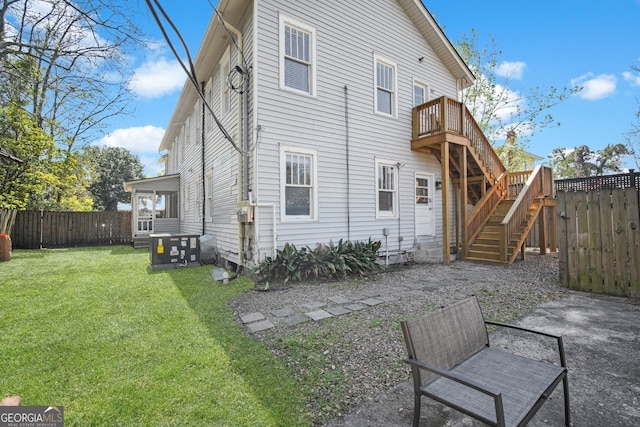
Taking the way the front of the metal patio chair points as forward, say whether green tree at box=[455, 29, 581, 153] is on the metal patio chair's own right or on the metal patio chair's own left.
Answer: on the metal patio chair's own left

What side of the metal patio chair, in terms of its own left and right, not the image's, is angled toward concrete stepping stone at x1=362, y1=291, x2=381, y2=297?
back

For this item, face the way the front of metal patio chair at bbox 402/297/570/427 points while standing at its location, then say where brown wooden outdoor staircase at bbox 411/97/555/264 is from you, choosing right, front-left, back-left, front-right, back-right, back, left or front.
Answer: back-left

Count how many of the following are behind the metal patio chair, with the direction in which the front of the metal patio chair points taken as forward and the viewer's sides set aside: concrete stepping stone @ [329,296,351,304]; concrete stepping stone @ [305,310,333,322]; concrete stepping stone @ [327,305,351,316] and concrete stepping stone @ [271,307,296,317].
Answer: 4

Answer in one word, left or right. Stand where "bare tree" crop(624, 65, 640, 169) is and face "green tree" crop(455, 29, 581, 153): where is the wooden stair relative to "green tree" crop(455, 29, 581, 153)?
left

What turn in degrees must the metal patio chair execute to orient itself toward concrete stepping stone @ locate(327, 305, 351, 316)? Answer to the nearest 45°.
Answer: approximately 180°

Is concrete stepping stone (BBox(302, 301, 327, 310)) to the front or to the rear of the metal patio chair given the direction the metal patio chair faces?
to the rear

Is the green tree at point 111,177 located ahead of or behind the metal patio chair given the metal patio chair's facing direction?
behind

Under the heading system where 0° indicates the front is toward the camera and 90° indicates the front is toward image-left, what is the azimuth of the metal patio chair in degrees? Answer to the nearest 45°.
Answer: approximately 315°

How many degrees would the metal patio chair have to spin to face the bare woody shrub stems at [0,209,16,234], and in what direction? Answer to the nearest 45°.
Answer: approximately 135° to its right

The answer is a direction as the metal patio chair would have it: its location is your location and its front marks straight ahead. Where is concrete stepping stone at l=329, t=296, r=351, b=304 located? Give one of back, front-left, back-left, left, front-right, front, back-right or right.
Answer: back

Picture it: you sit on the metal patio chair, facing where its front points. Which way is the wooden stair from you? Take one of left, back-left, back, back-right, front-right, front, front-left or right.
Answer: back-left

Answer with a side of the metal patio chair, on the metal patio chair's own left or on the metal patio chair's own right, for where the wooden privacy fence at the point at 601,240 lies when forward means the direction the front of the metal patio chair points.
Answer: on the metal patio chair's own left

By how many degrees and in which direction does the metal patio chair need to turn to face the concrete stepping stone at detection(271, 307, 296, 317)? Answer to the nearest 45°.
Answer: approximately 180°
